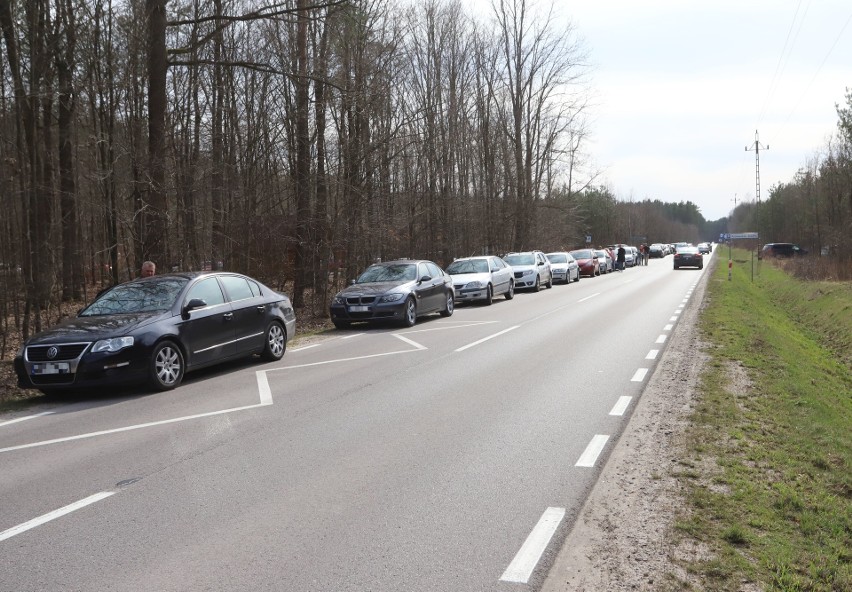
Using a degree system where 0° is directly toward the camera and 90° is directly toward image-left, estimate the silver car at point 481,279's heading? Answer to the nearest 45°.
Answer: approximately 45°

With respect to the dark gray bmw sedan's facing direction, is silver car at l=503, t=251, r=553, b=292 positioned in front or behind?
behind

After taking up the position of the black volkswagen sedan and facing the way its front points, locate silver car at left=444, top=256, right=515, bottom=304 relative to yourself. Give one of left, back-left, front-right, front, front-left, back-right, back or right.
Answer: back

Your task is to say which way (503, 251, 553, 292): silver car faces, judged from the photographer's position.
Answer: facing the viewer and to the left of the viewer

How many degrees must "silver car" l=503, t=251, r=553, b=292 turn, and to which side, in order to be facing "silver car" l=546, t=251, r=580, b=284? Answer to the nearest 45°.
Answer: approximately 135° to its right

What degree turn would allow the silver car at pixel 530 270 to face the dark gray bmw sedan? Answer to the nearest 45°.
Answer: approximately 45° to its left

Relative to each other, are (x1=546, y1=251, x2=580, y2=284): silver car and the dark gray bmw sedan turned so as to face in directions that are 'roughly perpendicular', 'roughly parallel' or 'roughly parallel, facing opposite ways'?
roughly parallel

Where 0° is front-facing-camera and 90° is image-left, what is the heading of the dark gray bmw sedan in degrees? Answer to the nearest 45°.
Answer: approximately 45°

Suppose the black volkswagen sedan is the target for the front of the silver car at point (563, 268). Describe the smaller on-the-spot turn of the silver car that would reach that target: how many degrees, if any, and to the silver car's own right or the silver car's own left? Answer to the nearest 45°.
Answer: approximately 45° to the silver car's own left

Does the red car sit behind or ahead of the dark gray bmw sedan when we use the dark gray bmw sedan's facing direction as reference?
behind

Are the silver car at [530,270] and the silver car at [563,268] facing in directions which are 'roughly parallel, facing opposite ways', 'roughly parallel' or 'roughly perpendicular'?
roughly parallel

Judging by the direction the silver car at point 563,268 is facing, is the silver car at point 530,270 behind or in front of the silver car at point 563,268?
in front

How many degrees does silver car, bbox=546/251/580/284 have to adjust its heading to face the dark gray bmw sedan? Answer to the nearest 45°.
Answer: approximately 45° to its left

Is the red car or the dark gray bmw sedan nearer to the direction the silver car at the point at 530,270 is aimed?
the dark gray bmw sedan

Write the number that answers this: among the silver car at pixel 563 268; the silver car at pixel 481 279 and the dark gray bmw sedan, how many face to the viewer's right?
0

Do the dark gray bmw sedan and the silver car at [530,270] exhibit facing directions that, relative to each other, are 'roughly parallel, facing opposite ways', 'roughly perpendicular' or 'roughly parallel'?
roughly parallel

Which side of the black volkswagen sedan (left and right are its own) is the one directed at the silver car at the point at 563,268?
back
